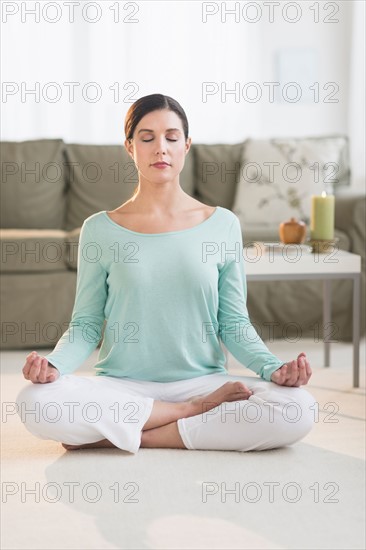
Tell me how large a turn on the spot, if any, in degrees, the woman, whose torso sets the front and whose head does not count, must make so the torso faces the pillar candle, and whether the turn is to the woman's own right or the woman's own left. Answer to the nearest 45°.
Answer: approximately 135° to the woman's own left

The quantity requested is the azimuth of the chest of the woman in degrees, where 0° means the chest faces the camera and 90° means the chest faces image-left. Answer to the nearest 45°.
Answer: approximately 0°

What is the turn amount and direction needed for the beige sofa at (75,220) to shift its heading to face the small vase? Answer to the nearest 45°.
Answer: approximately 45° to its left

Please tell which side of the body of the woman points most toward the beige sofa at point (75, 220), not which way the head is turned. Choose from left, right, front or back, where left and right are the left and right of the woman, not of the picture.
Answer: back

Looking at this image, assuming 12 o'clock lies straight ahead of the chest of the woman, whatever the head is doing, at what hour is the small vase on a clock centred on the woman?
The small vase is roughly at 7 o'clock from the woman.

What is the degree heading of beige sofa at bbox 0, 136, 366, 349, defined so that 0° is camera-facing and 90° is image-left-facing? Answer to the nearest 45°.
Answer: approximately 0°

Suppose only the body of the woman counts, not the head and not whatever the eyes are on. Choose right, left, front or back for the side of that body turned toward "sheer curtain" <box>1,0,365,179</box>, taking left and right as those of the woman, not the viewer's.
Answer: back
